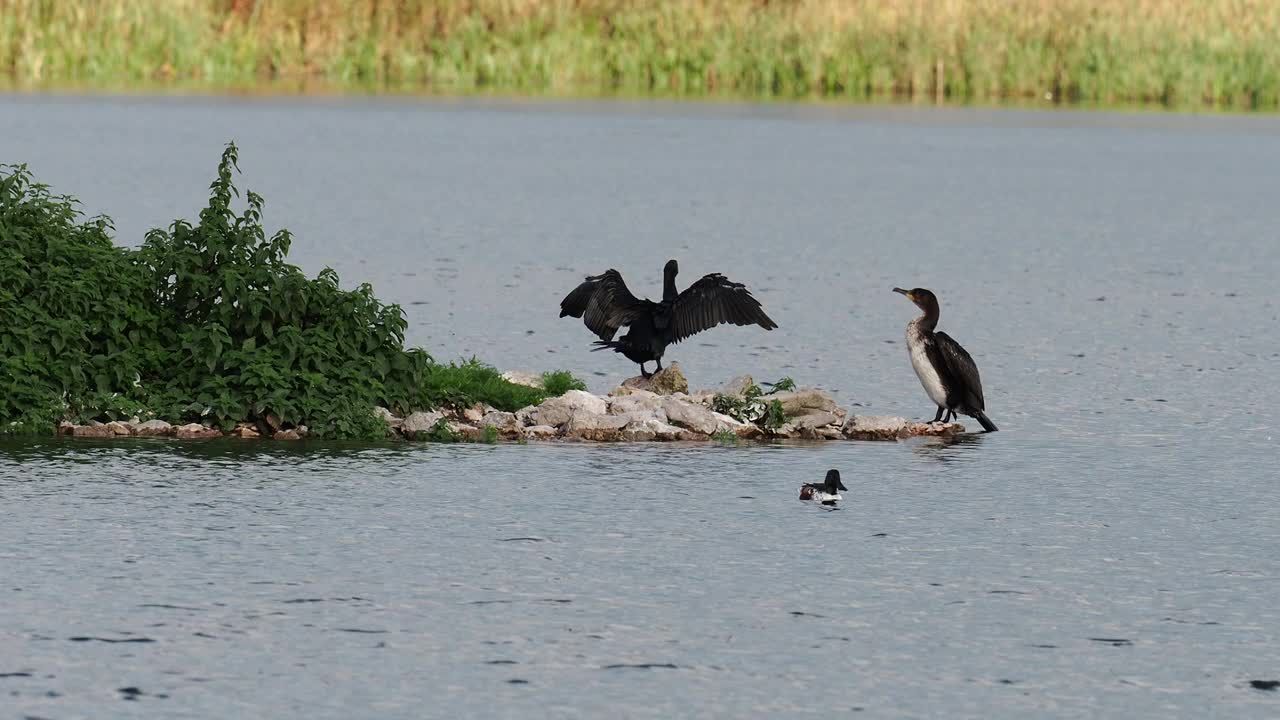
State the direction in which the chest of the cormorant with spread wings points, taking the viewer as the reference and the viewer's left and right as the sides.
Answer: facing away from the viewer and to the right of the viewer

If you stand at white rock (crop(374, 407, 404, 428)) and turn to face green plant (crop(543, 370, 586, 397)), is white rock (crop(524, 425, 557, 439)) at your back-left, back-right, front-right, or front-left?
front-right

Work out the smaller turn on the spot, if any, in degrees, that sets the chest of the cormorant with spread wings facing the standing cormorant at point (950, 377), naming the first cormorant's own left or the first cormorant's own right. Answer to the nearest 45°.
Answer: approximately 45° to the first cormorant's own right

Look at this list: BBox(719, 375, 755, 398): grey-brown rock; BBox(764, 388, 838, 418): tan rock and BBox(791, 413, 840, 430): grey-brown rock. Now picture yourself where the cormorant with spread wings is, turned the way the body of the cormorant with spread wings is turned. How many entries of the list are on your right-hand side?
3

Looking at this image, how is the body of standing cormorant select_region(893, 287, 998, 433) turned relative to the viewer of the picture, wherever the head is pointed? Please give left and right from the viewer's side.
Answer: facing to the left of the viewer

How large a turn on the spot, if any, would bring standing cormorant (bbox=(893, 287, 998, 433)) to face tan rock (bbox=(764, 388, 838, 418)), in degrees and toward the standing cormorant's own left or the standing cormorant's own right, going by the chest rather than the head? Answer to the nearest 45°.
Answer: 0° — it already faces it

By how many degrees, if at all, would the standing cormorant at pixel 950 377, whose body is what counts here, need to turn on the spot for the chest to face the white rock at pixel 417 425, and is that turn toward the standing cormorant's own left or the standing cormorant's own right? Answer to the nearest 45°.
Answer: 0° — it already faces it

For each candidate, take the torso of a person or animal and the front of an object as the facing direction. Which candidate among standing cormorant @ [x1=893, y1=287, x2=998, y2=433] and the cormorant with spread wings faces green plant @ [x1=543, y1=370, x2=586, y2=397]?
the standing cormorant

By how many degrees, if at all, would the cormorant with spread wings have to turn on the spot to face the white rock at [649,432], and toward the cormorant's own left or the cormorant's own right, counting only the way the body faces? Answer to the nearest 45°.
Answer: approximately 135° to the cormorant's own right

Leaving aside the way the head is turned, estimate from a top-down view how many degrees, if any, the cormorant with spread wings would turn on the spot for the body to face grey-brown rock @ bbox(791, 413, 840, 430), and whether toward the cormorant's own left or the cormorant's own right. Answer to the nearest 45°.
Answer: approximately 90° to the cormorant's own right

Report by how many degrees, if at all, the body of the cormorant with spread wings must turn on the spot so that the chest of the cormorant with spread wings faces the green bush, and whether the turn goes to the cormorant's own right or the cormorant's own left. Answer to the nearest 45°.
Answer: approximately 135° to the cormorant's own left

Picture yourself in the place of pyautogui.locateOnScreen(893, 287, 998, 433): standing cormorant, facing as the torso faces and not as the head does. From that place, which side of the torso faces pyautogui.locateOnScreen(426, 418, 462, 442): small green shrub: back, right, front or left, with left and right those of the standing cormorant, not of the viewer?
front

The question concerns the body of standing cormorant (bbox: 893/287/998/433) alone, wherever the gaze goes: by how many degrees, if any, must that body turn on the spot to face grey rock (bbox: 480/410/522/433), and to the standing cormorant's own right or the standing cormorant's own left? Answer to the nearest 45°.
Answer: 0° — it already faces it

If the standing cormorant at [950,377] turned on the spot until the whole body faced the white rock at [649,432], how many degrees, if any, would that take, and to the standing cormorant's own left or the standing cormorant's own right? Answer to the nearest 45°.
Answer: approximately 45° to the standing cormorant's own left

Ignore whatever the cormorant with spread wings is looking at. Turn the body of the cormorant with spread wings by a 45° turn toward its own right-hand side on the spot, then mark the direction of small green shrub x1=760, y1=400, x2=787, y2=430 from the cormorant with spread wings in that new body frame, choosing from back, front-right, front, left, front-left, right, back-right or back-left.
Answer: front-right

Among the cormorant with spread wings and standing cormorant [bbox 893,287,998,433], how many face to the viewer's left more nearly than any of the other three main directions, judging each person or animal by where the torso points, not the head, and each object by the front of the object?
1
